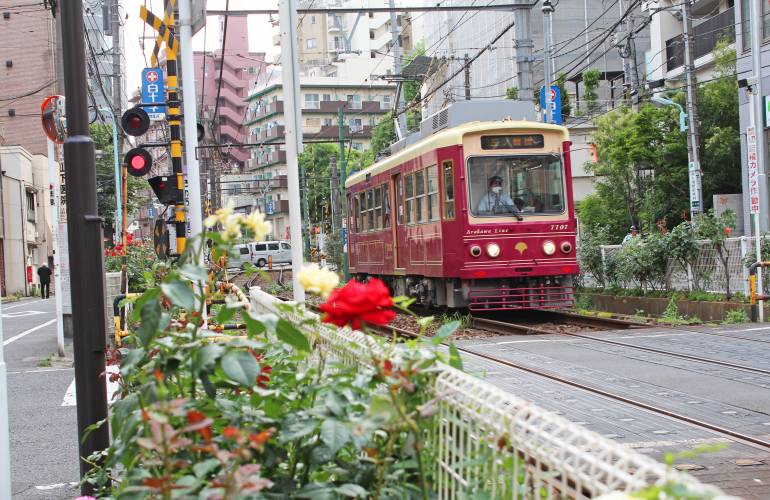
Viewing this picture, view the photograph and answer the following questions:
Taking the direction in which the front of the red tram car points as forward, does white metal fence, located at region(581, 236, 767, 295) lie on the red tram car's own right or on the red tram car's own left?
on the red tram car's own left

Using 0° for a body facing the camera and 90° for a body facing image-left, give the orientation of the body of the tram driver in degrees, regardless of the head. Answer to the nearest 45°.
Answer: approximately 315°

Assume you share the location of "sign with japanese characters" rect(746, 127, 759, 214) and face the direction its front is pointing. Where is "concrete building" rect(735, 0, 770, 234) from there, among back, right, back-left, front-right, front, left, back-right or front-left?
back

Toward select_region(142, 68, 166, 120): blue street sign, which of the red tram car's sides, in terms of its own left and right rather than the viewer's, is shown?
right

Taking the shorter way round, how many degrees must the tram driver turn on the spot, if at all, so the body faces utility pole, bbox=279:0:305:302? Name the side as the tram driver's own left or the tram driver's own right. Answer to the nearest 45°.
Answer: approximately 45° to the tram driver's own right

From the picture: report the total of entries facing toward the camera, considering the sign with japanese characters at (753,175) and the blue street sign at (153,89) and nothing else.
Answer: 2

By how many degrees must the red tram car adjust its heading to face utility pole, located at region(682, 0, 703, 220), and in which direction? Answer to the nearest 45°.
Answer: approximately 90° to its left
